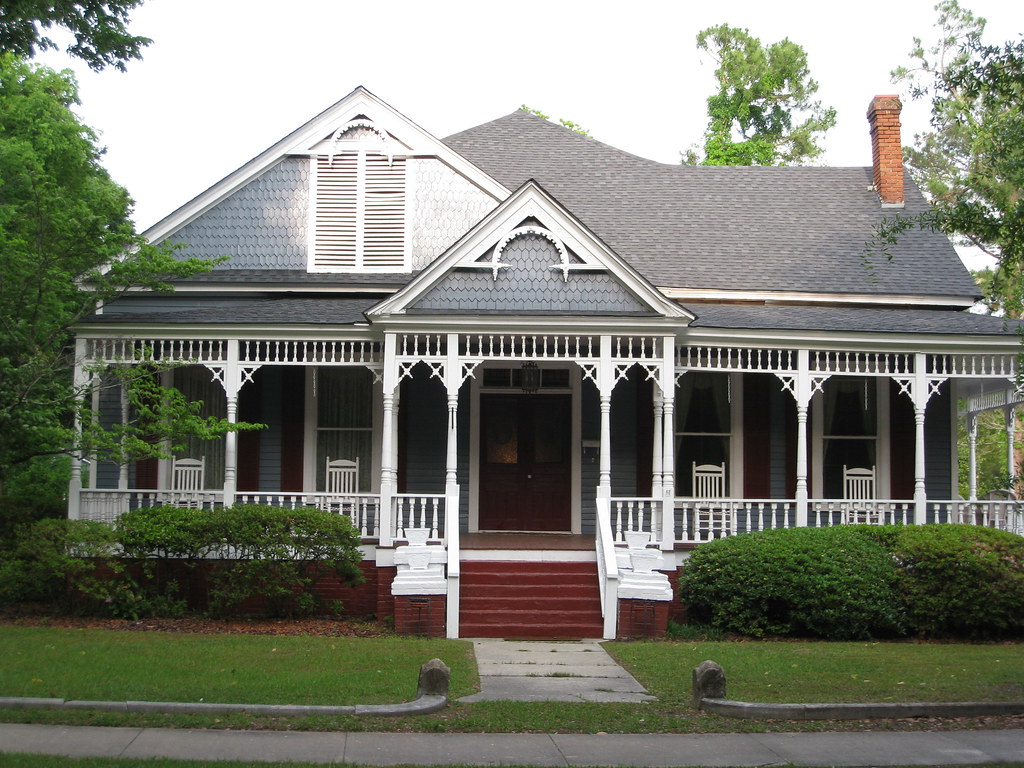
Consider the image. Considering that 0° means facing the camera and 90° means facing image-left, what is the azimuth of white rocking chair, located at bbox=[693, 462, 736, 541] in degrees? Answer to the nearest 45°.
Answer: approximately 0°

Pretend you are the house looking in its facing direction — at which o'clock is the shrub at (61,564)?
The shrub is roughly at 2 o'clock from the house.

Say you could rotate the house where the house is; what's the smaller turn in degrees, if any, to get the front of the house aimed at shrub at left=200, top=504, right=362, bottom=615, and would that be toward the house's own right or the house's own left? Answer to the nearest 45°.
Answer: approximately 45° to the house's own right

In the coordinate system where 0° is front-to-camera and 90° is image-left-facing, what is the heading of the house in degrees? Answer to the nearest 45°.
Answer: approximately 0°

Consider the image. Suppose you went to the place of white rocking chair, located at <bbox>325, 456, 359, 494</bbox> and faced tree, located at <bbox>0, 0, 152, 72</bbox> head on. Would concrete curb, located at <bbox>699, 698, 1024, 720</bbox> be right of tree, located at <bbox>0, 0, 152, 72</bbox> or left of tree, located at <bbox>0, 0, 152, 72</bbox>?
left

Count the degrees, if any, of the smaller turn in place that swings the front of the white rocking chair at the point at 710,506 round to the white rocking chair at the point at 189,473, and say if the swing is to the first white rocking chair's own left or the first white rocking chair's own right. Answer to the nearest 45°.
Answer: approximately 90° to the first white rocking chair's own right

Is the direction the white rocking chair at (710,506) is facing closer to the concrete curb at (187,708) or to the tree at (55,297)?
the concrete curb

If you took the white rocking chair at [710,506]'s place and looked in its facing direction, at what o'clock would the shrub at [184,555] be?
The shrub is roughly at 2 o'clock from the white rocking chair.
